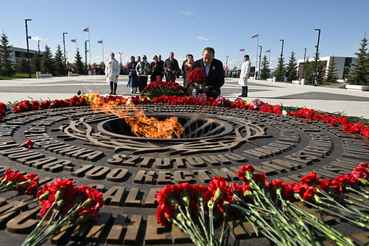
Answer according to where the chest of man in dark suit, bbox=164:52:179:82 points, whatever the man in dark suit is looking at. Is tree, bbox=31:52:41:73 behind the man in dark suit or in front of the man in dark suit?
behind

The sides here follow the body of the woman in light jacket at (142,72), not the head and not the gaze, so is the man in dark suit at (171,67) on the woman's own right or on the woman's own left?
on the woman's own left

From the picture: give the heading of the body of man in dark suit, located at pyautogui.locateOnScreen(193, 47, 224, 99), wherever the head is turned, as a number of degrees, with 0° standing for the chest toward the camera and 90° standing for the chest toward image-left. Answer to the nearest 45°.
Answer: approximately 45°

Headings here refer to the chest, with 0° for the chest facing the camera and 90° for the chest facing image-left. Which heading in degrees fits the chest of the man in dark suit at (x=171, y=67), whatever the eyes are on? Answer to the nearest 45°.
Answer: approximately 0°

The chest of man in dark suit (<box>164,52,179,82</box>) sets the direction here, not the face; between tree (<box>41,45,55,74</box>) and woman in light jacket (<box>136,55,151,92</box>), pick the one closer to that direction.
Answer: the woman in light jacket

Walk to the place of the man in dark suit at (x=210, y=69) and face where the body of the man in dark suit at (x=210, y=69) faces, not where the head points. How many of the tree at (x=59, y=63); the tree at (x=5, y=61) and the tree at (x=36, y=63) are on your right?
3

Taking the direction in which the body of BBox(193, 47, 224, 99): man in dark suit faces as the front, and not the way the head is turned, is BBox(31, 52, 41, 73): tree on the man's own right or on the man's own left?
on the man's own right

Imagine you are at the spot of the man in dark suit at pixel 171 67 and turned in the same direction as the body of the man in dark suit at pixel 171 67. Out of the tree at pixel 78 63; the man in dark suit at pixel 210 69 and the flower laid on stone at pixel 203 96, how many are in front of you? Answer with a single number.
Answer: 2

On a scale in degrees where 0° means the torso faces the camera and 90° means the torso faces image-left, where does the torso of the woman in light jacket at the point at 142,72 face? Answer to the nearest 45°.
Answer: approximately 0°

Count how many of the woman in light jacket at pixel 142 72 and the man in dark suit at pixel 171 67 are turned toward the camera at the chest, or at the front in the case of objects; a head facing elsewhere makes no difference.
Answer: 2
